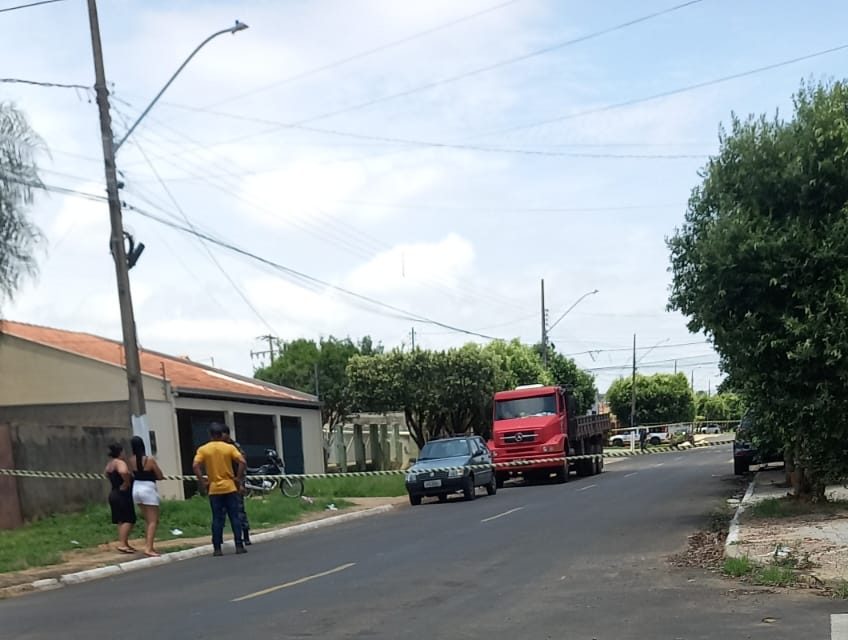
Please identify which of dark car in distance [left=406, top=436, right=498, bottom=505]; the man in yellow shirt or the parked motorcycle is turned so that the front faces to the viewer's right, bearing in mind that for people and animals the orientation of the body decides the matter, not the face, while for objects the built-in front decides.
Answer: the parked motorcycle

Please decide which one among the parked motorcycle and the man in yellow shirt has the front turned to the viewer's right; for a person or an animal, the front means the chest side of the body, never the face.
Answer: the parked motorcycle

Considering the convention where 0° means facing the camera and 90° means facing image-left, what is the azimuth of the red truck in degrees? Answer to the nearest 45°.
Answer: approximately 45°

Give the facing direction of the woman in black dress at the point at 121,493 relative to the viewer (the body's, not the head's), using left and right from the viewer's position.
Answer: facing away from the viewer and to the right of the viewer

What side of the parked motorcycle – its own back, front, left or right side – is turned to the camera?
right

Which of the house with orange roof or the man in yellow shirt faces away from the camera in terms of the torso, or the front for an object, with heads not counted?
the man in yellow shirt

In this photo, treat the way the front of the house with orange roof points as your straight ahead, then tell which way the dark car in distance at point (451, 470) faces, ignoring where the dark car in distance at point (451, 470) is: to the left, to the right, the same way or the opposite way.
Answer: to the right
